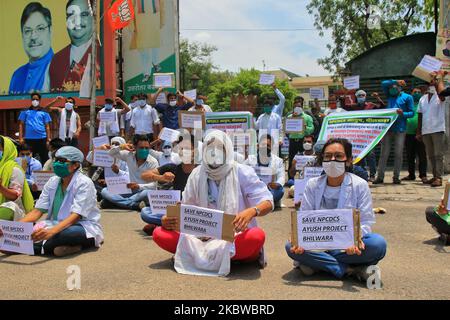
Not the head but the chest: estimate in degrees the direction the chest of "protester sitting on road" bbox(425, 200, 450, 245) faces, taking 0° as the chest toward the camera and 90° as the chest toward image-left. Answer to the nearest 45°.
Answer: approximately 45°

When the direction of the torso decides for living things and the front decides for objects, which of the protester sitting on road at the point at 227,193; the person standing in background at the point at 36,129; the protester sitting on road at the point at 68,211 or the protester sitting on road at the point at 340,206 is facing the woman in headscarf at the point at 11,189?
the person standing in background

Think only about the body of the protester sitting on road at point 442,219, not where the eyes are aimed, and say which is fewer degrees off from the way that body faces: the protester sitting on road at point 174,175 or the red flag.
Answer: the protester sitting on road

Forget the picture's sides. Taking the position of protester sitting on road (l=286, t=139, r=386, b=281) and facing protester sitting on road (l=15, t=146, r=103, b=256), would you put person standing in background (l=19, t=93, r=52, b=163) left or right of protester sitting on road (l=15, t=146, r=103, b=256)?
right

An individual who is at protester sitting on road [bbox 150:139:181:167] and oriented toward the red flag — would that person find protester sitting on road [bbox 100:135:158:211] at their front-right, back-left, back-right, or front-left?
back-left

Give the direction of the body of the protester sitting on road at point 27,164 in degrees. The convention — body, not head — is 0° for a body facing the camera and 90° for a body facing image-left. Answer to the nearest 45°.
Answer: approximately 45°

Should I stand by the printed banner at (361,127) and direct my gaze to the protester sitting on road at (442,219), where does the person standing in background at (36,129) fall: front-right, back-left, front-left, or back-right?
back-right

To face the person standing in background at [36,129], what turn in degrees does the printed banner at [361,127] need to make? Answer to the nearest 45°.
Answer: approximately 90° to its right

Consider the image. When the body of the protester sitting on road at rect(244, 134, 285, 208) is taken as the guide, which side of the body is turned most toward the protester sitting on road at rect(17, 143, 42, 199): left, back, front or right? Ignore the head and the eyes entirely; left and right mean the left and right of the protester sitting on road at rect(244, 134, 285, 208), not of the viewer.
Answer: right

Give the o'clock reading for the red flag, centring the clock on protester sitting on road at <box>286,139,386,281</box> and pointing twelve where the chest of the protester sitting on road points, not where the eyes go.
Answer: The red flag is roughly at 5 o'clock from the protester sitting on road.
